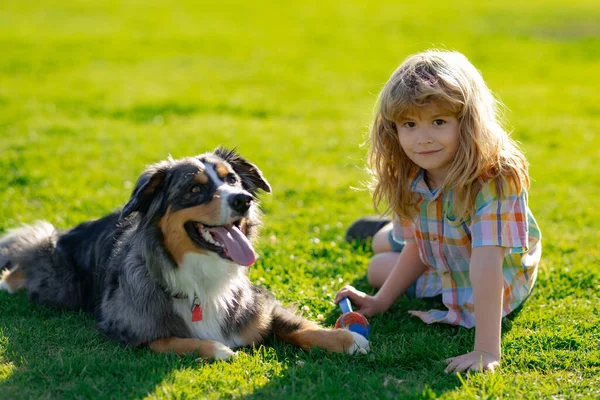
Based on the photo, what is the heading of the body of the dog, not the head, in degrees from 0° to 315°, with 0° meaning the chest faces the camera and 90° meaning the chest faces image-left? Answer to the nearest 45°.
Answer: approximately 315°
